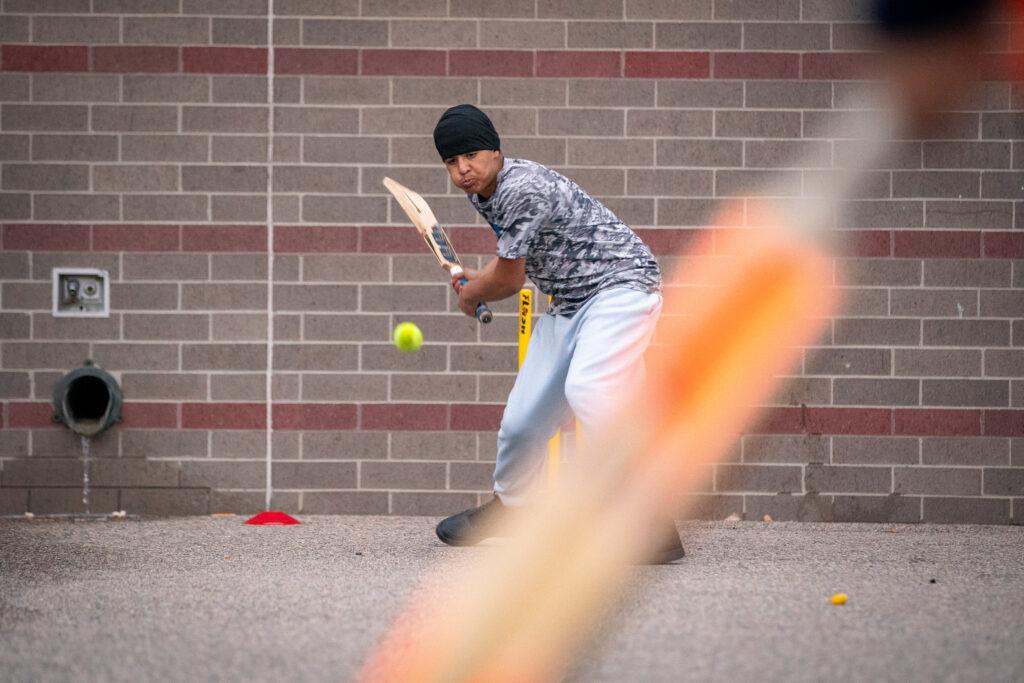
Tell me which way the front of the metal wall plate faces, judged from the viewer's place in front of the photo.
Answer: facing the viewer

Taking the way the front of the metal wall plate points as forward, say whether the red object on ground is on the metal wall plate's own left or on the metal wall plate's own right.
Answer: on the metal wall plate's own left

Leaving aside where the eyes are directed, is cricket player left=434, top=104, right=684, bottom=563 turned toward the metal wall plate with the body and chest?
no

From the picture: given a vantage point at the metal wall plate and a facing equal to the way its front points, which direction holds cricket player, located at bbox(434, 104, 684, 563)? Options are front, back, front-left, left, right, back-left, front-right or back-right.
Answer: front-left

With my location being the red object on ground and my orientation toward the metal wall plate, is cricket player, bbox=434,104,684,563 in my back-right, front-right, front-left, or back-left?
back-left

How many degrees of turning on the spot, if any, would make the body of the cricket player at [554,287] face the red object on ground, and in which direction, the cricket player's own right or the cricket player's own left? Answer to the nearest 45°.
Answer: approximately 90° to the cricket player's own right

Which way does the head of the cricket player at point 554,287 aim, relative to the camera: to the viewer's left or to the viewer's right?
to the viewer's left

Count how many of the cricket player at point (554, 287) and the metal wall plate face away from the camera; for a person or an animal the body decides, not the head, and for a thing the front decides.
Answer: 0

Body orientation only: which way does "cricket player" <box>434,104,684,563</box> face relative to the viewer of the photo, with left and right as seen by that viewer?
facing the viewer and to the left of the viewer
